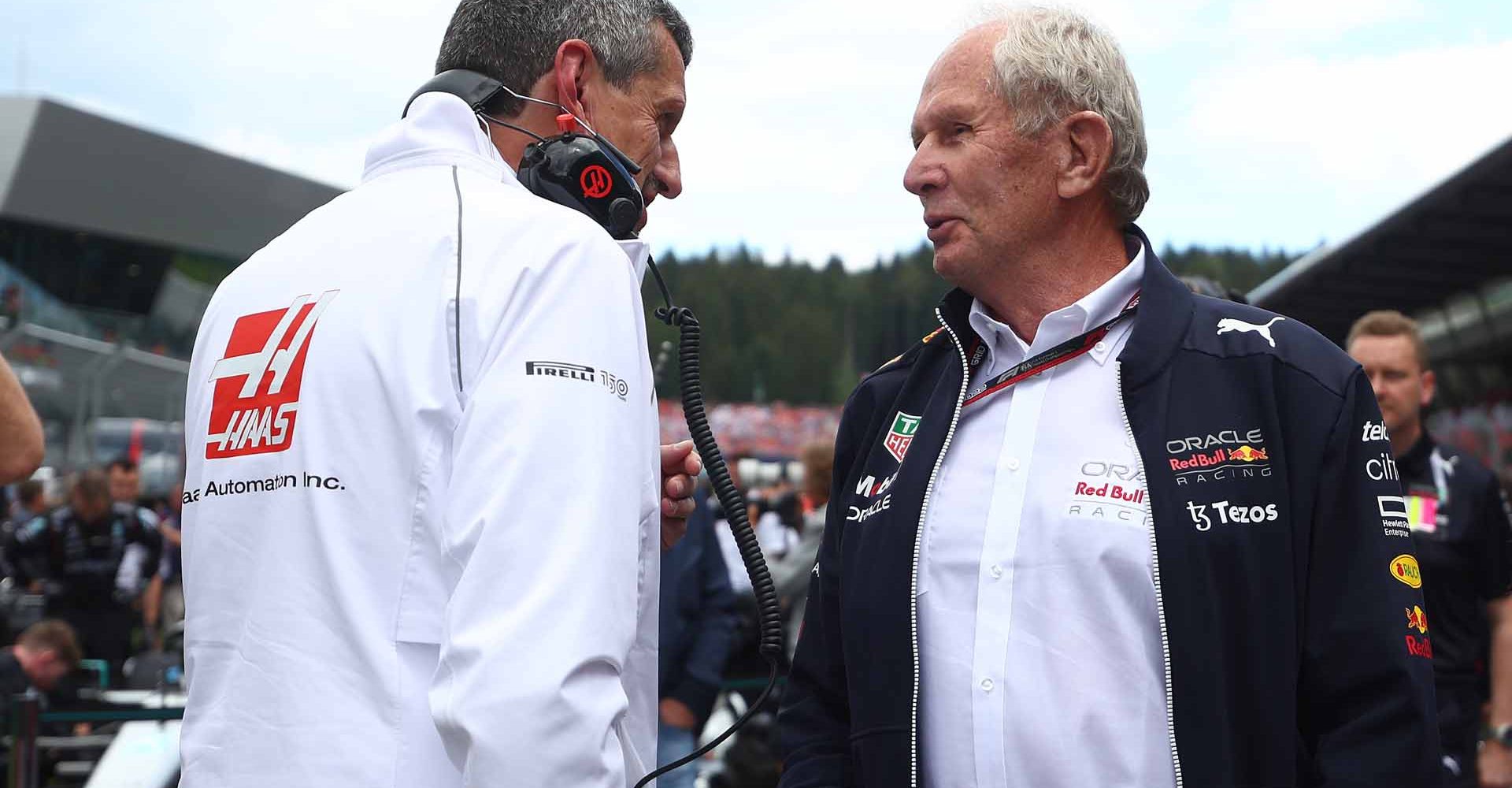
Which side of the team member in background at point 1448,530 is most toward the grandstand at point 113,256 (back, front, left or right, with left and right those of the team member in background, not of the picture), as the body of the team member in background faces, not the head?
right

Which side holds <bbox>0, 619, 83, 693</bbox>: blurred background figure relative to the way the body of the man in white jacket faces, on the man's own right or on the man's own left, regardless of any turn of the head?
on the man's own left

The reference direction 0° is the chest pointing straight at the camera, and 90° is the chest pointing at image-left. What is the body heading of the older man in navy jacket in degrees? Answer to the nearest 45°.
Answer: approximately 45°

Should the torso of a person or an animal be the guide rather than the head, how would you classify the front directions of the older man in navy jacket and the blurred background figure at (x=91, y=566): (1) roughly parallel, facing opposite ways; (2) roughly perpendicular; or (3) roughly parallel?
roughly perpendicular

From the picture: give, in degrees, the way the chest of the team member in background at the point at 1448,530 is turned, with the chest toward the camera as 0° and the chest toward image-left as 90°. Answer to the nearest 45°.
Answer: approximately 45°

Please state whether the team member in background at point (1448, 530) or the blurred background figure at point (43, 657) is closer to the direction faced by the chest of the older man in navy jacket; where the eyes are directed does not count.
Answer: the blurred background figure

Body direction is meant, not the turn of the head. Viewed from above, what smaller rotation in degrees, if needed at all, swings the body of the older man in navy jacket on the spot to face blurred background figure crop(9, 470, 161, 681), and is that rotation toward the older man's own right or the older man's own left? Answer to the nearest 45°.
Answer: approximately 90° to the older man's own right

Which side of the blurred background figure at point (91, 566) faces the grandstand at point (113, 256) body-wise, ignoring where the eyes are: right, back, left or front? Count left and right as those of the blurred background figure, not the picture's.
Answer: back

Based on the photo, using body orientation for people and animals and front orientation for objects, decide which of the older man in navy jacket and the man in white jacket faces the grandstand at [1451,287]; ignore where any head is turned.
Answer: the man in white jacket

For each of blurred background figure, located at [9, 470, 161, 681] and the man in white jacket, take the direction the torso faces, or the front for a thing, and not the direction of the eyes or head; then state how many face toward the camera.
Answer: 1

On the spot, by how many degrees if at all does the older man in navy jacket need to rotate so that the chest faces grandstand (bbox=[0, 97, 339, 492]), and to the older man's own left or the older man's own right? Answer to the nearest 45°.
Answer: approximately 90° to the older man's own right

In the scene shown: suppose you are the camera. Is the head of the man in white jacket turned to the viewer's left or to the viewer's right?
to the viewer's right

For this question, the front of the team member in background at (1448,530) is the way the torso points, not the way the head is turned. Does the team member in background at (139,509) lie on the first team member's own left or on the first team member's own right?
on the first team member's own right
